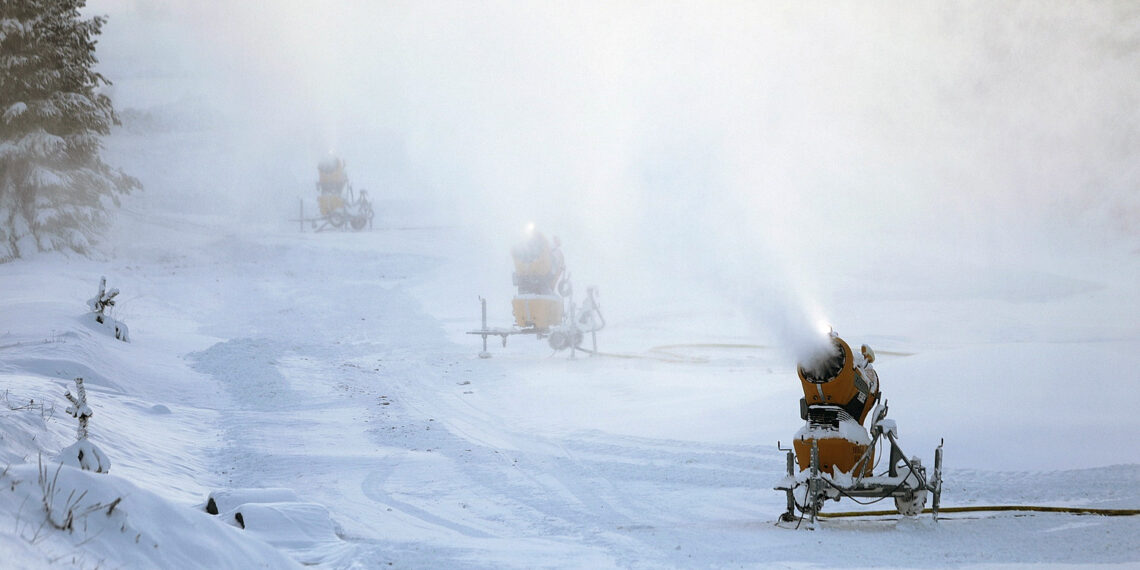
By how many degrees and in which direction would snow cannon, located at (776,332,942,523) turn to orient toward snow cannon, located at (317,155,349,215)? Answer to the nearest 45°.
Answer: approximately 90° to its right

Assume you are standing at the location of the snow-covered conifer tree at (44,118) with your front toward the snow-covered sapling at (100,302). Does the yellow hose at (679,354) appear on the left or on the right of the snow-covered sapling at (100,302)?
left
